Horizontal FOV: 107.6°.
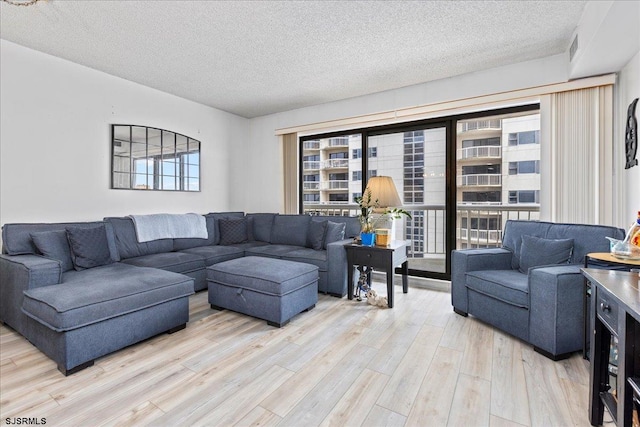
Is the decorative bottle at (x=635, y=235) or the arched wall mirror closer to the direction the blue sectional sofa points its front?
the decorative bottle

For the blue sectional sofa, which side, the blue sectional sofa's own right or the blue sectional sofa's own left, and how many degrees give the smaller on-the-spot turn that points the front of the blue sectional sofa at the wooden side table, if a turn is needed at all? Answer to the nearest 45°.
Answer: approximately 45° to the blue sectional sofa's own left

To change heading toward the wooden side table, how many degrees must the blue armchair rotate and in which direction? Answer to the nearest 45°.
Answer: approximately 45° to its right

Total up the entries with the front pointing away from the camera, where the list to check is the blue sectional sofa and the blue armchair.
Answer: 0

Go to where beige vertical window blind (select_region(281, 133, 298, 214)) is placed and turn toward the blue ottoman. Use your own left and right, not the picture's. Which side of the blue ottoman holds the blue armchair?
left

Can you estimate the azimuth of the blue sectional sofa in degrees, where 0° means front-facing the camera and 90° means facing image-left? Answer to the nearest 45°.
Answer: approximately 315°

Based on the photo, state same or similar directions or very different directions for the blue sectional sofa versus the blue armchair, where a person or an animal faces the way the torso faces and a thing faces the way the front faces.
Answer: very different directions

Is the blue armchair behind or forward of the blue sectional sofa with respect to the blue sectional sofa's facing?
forward
